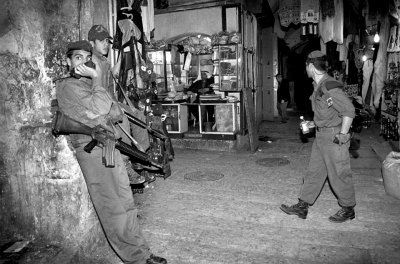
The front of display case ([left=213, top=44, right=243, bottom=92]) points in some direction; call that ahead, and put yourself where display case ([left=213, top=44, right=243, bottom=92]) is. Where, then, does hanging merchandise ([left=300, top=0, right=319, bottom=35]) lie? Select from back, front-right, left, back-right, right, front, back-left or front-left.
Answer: back-left

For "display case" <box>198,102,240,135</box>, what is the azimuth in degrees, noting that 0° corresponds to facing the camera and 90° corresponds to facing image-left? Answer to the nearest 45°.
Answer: approximately 0°

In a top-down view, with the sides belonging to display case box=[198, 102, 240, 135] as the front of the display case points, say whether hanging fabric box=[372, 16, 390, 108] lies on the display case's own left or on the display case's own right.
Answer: on the display case's own left

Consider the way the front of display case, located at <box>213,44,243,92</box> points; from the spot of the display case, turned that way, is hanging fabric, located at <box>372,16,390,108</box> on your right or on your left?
on your left

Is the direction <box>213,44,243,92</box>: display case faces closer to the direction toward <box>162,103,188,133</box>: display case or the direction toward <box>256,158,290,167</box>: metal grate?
the metal grate

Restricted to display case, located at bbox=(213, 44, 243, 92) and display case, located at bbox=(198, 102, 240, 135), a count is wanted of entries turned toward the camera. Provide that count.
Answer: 2

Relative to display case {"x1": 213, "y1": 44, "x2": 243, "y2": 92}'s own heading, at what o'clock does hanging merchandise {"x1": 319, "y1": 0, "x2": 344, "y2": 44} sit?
The hanging merchandise is roughly at 8 o'clock from the display case.

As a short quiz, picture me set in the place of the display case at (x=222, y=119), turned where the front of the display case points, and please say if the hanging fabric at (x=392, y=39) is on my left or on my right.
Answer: on my left

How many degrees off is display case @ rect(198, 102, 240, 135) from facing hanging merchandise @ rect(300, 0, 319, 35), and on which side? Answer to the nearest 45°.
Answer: approximately 135° to its left
